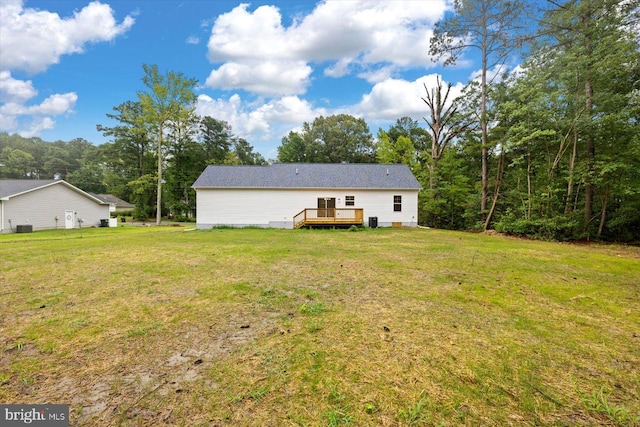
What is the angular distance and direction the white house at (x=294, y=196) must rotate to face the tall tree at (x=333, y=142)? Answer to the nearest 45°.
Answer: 0° — it already faces it

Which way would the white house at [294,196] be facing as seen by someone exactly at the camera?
facing away from the viewer

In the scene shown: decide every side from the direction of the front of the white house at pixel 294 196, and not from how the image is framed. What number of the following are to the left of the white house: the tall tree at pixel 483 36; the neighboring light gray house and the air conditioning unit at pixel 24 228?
2

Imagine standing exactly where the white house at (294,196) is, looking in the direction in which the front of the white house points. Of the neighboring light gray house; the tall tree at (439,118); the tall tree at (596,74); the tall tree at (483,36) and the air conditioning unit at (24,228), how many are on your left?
2

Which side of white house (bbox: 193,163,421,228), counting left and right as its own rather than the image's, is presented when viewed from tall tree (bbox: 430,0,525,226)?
right

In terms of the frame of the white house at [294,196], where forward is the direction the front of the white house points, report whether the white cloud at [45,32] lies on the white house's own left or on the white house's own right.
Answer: on the white house's own left

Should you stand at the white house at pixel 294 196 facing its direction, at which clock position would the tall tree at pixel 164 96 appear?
The tall tree is roughly at 10 o'clock from the white house.

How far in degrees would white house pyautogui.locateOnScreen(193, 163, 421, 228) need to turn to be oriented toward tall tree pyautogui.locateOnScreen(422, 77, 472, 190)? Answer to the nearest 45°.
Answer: approximately 90° to its right

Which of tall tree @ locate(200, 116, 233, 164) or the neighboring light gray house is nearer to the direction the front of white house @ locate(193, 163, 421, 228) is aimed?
the tall tree
